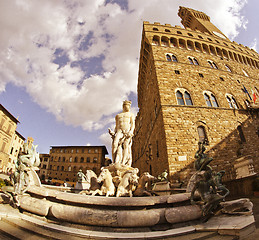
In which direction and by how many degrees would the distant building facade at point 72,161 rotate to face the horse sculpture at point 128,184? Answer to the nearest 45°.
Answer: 0° — it already faces it

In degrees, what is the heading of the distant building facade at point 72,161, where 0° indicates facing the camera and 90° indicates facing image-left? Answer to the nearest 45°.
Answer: approximately 0°

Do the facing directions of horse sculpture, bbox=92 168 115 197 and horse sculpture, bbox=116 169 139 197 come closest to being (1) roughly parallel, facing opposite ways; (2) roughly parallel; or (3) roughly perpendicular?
roughly perpendicular

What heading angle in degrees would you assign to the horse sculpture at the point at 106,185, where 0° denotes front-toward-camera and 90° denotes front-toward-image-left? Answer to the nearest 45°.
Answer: approximately 45°

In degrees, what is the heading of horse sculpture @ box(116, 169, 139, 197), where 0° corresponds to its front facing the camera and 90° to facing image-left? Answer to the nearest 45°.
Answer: approximately 315°

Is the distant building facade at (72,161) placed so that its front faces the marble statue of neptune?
yes

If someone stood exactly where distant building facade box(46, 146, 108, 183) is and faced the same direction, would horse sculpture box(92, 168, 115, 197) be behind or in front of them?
in front

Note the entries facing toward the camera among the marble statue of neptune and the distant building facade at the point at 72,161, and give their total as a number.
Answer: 2
